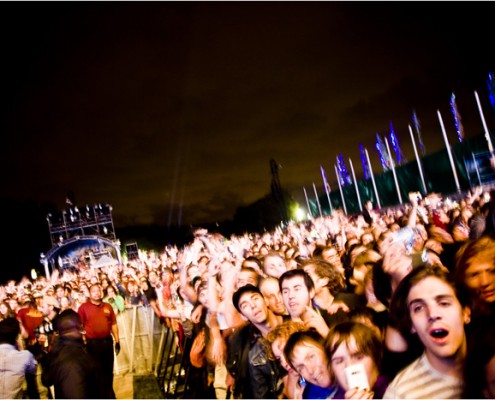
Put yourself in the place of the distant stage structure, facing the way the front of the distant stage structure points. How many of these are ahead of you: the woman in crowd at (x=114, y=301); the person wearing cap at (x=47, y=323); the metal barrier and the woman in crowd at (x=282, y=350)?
4

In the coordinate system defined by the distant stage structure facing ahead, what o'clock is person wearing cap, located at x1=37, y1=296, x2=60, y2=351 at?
The person wearing cap is roughly at 12 o'clock from the distant stage structure.

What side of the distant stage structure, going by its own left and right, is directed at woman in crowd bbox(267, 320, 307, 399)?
front

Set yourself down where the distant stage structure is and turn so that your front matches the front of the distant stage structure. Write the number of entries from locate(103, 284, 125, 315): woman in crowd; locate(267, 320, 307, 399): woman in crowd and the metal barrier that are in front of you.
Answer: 3

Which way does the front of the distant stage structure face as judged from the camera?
facing the viewer

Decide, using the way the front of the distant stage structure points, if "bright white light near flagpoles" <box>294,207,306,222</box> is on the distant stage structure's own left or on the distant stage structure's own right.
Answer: on the distant stage structure's own left

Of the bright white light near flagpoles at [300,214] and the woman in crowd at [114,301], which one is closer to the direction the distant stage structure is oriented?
the woman in crowd

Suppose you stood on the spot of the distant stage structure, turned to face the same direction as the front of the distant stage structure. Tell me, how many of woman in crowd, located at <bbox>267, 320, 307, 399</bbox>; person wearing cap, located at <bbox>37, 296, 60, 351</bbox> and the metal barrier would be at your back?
0

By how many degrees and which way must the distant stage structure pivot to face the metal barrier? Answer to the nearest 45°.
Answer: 0° — it already faces it

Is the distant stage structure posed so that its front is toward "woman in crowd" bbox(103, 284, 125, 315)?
yes
